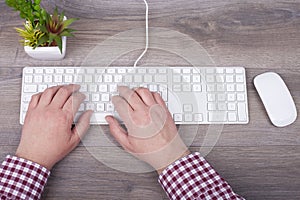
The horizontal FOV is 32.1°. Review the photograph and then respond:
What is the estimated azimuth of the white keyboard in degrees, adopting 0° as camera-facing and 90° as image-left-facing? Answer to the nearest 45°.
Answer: approximately 0°
